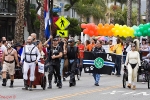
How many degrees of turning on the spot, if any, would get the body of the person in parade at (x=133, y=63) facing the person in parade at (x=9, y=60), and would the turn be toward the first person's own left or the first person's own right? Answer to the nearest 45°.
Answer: approximately 90° to the first person's own right

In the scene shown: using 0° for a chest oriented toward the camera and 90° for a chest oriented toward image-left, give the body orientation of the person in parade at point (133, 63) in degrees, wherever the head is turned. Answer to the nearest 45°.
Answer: approximately 0°

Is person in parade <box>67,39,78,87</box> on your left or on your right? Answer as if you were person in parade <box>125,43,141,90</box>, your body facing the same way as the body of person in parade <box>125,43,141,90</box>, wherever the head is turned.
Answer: on your right

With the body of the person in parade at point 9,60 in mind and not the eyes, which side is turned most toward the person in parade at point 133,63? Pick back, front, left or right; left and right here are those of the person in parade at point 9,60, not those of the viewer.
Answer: left

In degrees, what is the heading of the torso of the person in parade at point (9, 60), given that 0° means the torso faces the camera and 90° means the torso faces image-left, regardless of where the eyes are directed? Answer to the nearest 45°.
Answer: approximately 0°

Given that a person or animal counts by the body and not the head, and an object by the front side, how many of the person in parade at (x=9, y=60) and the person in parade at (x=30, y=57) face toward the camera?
2

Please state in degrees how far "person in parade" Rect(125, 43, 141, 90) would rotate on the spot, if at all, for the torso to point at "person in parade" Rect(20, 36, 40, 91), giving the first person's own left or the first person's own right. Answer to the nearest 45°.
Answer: approximately 45° to the first person's own right
